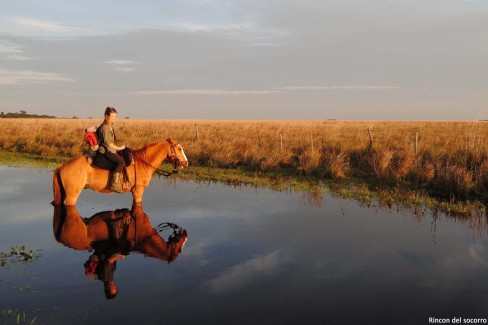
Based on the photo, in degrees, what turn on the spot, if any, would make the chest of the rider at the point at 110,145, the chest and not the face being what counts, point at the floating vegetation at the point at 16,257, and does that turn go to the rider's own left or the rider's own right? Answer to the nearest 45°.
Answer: approximately 135° to the rider's own right

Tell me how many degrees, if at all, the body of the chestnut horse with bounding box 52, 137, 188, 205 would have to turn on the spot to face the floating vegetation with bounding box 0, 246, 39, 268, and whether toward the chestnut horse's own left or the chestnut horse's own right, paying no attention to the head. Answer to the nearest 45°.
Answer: approximately 135° to the chestnut horse's own right

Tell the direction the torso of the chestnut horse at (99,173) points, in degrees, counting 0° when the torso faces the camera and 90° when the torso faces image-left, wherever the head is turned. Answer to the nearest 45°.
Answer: approximately 270°

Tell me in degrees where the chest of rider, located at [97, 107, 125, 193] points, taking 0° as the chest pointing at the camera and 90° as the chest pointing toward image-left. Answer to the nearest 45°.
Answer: approximately 270°
